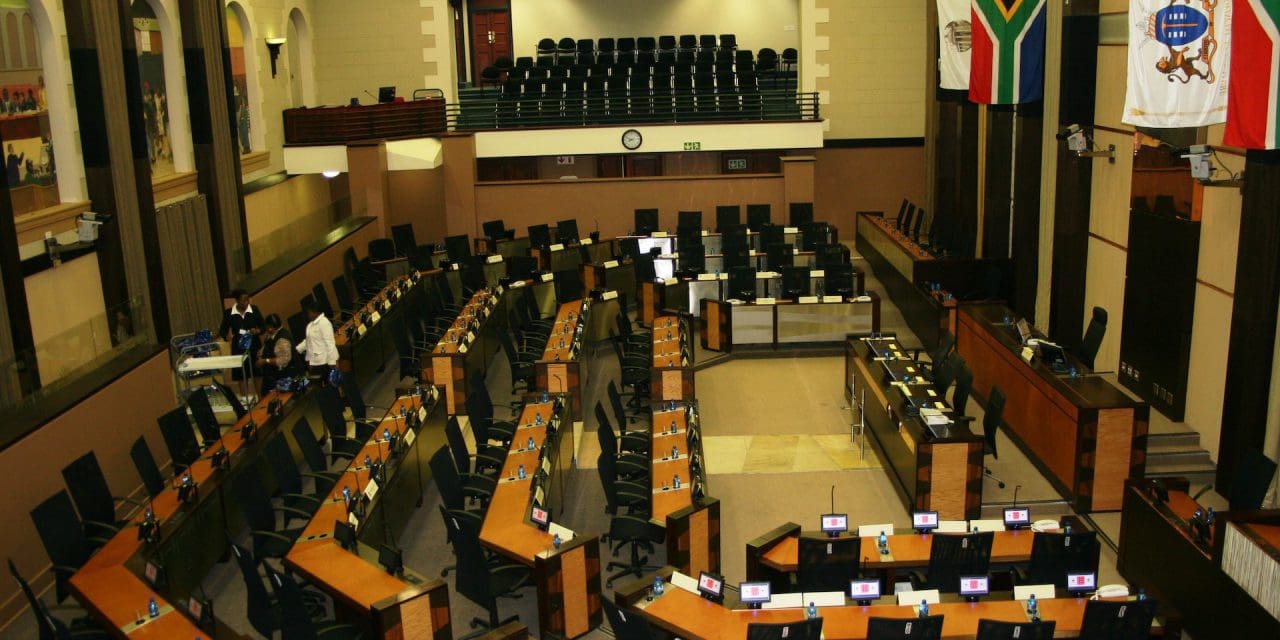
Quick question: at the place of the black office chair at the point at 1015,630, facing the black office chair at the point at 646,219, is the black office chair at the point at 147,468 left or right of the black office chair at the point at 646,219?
left

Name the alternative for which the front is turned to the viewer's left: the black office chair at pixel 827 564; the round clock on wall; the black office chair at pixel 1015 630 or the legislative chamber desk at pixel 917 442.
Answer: the legislative chamber desk

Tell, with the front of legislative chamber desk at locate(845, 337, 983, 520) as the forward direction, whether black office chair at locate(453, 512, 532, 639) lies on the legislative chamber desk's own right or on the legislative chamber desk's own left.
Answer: on the legislative chamber desk's own left

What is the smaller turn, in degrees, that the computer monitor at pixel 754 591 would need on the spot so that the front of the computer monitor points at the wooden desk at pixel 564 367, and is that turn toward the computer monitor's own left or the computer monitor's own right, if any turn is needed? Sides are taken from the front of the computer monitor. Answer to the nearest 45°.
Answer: approximately 180°

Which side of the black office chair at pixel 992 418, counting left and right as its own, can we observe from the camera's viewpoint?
left

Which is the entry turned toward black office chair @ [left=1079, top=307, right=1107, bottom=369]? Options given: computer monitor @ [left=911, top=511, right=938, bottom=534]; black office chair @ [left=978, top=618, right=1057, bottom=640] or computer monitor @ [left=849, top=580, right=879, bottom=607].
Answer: black office chair @ [left=978, top=618, right=1057, bottom=640]

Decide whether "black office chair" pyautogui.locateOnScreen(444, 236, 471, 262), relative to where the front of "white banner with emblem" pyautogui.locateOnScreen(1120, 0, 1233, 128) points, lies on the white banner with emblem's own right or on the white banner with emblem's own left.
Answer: on the white banner with emblem's own right

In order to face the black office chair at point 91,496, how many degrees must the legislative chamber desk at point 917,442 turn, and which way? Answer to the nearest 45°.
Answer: approximately 180°

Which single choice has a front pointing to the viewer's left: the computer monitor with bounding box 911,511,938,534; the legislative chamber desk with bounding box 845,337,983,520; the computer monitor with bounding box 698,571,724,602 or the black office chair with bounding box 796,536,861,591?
the legislative chamber desk
